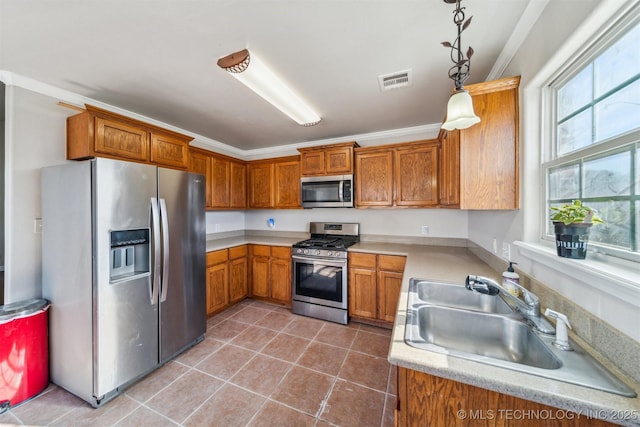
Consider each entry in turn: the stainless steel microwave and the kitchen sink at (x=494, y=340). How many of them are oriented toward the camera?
1

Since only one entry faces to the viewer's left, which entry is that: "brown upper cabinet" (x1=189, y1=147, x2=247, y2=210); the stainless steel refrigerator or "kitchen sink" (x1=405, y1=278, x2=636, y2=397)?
the kitchen sink

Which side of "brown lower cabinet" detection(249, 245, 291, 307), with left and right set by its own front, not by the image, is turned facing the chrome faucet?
left

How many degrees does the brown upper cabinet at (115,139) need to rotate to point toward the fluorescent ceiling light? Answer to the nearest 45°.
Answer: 0° — it already faces it

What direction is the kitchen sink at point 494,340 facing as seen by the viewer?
to the viewer's left

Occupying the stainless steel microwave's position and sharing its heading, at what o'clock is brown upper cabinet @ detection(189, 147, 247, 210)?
The brown upper cabinet is roughly at 3 o'clock from the stainless steel microwave.
